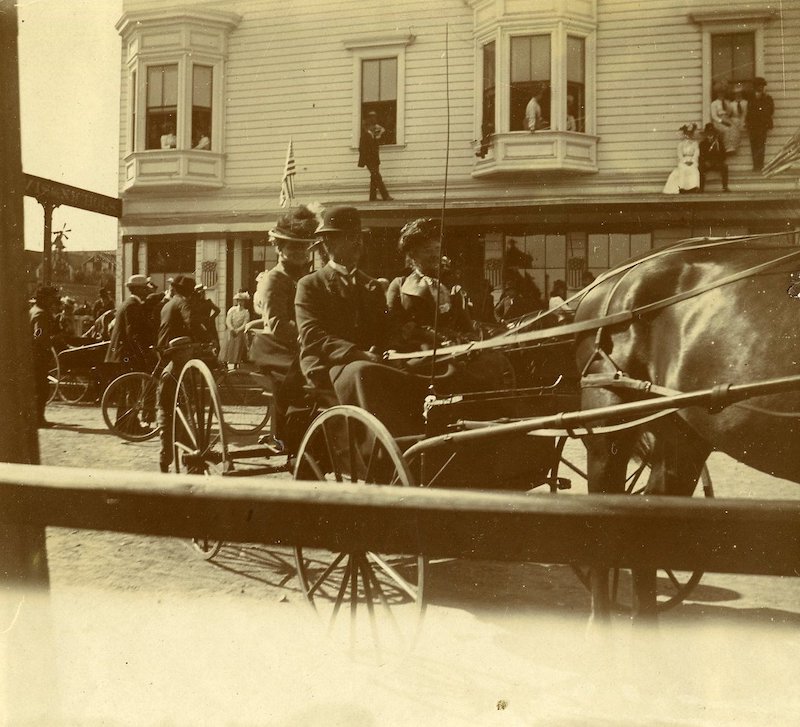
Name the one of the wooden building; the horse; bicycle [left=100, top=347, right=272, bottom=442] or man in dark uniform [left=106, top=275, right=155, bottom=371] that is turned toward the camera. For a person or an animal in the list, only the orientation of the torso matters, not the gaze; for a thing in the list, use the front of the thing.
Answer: the wooden building

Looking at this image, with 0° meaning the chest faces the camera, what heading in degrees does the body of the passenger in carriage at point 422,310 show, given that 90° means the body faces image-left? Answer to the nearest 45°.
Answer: approximately 315°

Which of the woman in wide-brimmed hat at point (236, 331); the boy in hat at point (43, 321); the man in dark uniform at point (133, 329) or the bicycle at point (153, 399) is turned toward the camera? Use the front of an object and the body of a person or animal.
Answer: the woman in wide-brimmed hat

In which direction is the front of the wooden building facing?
toward the camera

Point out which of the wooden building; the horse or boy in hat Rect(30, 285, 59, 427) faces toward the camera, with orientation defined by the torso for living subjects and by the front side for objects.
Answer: the wooden building

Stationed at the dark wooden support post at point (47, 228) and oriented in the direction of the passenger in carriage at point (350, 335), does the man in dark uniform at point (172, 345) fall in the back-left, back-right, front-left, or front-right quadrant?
front-left
